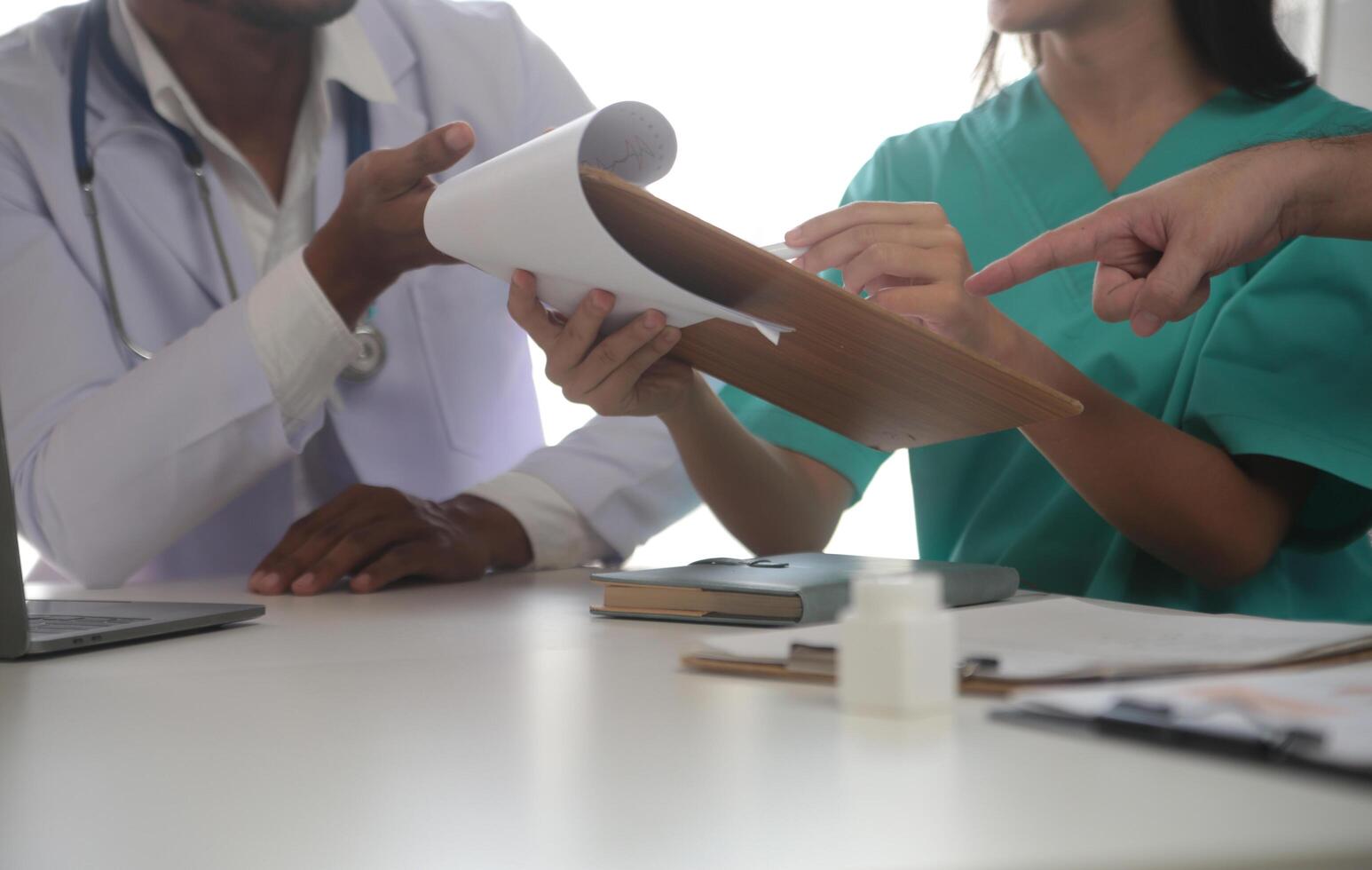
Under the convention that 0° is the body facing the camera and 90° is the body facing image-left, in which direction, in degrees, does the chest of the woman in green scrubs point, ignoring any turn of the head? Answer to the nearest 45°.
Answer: approximately 45°

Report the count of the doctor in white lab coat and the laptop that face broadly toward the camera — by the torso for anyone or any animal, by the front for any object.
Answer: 1

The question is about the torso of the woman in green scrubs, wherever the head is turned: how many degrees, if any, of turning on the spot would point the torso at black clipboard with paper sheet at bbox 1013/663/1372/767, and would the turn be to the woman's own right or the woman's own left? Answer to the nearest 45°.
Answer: approximately 45° to the woman's own left
